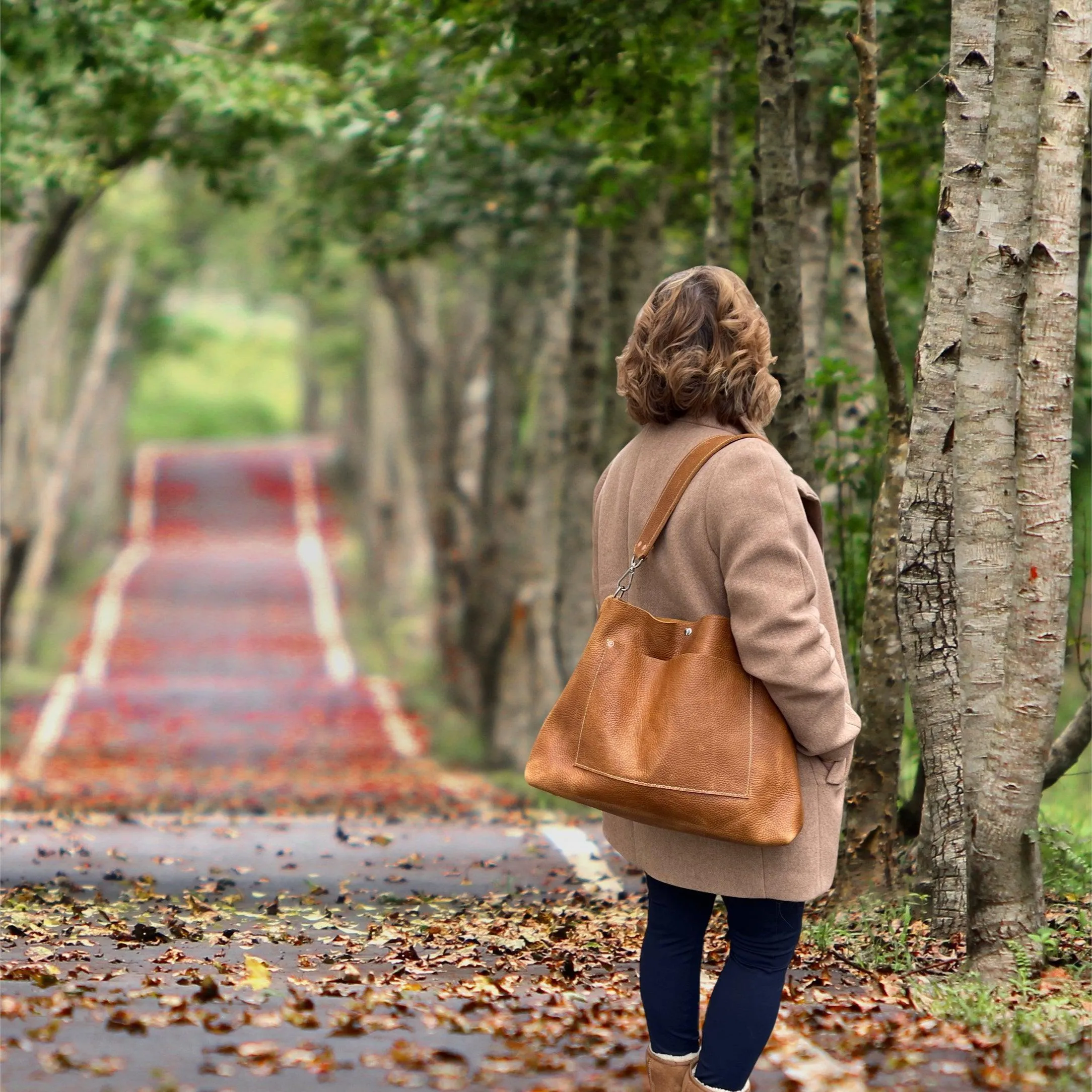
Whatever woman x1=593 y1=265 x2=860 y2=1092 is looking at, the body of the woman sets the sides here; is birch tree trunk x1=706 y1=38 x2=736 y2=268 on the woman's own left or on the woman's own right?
on the woman's own left

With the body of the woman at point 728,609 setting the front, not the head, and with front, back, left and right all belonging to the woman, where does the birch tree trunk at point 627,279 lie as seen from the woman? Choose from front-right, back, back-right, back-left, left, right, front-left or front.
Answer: front-left

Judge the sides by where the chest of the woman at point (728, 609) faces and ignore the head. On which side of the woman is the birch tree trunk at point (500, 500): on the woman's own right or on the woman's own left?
on the woman's own left

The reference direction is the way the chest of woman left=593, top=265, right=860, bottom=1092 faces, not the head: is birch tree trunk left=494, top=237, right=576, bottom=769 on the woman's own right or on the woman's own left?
on the woman's own left

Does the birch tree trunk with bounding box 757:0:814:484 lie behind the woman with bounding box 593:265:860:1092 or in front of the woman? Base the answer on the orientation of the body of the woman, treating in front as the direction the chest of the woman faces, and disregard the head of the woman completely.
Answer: in front

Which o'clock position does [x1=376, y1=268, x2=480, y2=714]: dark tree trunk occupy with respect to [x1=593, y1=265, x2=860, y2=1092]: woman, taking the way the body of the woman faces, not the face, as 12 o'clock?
The dark tree trunk is roughly at 10 o'clock from the woman.

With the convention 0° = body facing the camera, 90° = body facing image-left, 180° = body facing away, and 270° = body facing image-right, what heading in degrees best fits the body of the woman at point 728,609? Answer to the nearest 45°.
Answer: approximately 225°

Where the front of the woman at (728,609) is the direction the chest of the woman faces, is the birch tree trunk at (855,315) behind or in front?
in front

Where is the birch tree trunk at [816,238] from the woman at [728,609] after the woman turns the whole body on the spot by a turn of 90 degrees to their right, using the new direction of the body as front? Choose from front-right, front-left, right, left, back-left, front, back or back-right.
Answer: back-left
